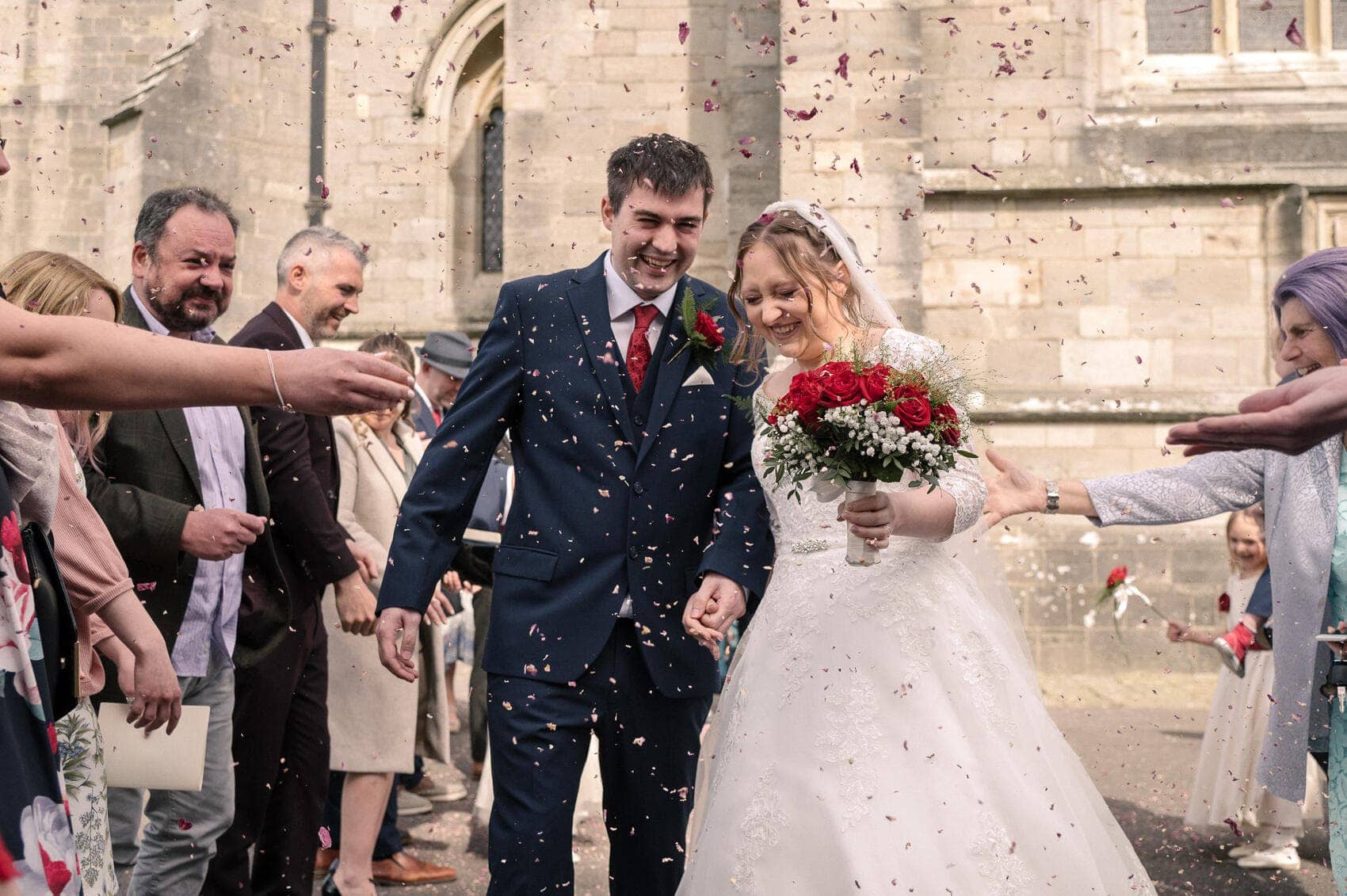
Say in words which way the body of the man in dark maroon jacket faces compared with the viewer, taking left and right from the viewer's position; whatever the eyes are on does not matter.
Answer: facing to the right of the viewer

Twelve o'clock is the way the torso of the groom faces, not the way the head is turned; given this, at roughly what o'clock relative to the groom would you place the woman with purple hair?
The woman with purple hair is roughly at 9 o'clock from the groom.

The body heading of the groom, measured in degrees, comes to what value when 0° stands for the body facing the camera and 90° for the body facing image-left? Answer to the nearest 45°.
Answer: approximately 0°

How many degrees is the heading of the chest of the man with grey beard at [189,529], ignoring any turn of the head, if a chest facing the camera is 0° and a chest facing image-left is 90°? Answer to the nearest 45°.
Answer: approximately 315°

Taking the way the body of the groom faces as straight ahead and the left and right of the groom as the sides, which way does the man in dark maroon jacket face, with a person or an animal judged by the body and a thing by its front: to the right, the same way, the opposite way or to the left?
to the left

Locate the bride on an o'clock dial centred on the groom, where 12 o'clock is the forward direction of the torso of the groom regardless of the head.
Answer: The bride is roughly at 10 o'clock from the groom.

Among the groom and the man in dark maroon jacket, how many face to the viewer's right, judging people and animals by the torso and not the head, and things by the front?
1

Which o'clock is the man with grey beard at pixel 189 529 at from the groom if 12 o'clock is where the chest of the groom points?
The man with grey beard is roughly at 4 o'clock from the groom.
